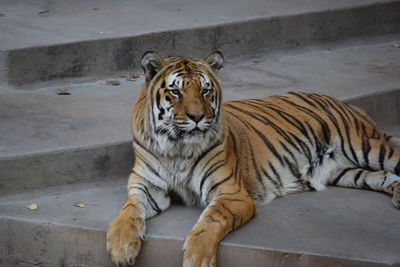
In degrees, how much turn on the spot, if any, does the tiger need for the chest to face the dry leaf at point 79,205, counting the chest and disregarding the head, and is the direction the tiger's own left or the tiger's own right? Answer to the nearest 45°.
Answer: approximately 45° to the tiger's own right

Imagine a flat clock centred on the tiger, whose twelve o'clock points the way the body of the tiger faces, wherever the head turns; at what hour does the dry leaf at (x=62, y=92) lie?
The dry leaf is roughly at 3 o'clock from the tiger.

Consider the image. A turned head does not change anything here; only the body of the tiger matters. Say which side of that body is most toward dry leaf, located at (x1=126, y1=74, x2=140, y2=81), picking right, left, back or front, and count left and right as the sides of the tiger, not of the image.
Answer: right

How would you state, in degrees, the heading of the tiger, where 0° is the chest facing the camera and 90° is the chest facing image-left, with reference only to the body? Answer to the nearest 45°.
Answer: approximately 45°

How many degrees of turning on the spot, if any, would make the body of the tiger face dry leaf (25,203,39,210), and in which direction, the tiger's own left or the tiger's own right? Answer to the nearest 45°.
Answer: approximately 45° to the tiger's own right

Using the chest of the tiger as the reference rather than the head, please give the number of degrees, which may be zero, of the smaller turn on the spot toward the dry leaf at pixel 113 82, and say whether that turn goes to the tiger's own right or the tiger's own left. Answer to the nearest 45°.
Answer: approximately 90° to the tiger's own right
